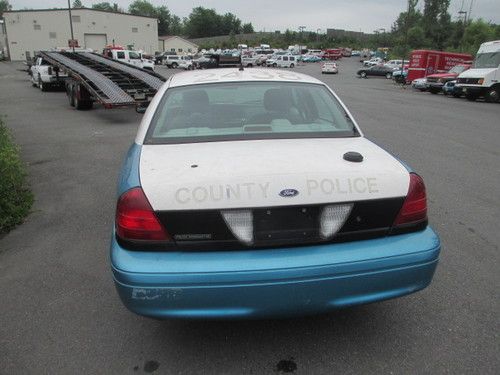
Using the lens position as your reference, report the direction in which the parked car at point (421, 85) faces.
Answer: facing the viewer and to the left of the viewer

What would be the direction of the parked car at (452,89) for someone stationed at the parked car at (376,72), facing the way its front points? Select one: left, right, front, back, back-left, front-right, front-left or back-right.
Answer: left

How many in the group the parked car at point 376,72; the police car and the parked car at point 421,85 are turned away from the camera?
1

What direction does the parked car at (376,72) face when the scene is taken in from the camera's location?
facing to the left of the viewer

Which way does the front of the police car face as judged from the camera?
facing away from the viewer

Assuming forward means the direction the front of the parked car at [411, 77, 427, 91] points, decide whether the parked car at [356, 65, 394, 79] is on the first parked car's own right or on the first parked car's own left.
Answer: on the first parked car's own right

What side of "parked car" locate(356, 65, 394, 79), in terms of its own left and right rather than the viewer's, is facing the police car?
left

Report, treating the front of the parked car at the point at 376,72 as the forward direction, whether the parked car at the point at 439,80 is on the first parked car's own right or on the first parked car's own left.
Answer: on the first parked car's own left

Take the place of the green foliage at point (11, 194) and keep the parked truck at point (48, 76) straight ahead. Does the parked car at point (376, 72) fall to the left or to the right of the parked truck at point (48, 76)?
right

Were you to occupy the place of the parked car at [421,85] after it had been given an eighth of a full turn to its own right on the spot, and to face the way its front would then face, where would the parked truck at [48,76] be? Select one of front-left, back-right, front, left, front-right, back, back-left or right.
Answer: front-left

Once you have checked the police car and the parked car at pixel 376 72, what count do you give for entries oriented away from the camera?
1

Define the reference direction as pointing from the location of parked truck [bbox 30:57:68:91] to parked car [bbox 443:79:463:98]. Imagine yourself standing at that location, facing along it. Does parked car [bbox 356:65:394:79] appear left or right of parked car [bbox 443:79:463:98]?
left

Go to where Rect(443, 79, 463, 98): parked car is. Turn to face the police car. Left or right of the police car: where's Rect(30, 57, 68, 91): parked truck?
right

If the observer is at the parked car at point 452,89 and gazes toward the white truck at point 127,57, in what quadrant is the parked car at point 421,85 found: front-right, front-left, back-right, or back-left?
front-right
